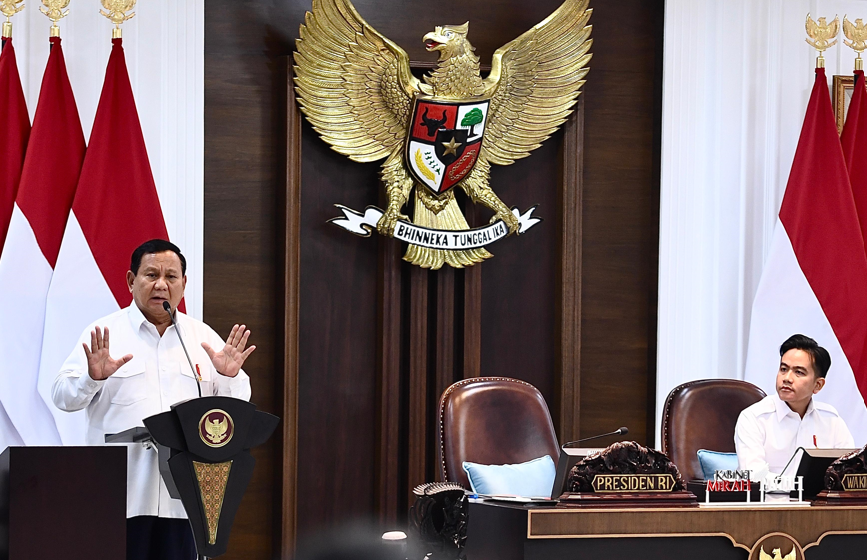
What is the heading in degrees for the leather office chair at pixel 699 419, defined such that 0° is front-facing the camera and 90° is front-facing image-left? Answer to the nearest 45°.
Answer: approximately 315°

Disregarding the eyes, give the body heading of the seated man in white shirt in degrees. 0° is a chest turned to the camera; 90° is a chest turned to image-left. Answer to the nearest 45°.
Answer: approximately 0°

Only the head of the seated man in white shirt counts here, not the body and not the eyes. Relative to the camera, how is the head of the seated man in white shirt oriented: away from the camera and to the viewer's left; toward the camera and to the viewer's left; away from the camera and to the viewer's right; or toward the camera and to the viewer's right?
toward the camera and to the viewer's left

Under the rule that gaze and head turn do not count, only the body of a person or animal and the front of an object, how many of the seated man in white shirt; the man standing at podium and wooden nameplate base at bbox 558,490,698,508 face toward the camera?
3

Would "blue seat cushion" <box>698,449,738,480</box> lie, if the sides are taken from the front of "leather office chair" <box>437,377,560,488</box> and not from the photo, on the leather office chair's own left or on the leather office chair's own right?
on the leather office chair's own left

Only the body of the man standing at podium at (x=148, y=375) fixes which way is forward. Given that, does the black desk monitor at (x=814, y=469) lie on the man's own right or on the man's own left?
on the man's own left

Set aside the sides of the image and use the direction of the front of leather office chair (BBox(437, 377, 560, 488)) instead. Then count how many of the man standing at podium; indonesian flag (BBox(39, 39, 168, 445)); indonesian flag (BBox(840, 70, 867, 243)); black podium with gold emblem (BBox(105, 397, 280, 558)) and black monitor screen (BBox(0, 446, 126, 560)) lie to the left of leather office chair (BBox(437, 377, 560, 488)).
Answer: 1

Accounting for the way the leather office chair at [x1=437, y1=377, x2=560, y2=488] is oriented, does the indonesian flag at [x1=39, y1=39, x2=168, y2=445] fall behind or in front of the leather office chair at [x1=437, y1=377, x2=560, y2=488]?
behind

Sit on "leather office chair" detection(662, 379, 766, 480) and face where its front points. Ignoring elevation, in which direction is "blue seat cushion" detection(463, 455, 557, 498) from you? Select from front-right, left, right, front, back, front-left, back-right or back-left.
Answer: right

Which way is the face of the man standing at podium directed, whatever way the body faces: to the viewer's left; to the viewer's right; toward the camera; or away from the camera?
toward the camera

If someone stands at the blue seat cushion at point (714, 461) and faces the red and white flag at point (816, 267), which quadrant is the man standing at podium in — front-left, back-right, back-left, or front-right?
back-left

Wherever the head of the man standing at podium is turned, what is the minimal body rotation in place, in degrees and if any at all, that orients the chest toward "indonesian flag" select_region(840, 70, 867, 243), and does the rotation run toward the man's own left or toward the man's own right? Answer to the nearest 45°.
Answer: approximately 90° to the man's own left

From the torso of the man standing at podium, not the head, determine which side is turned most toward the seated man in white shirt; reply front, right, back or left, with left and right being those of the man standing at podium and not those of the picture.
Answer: left
